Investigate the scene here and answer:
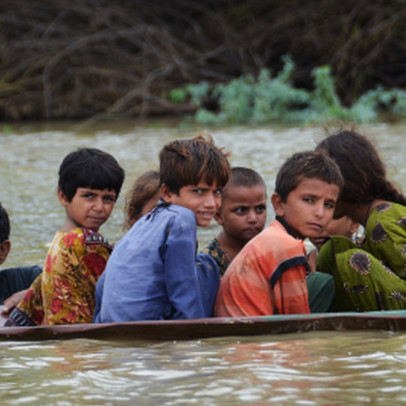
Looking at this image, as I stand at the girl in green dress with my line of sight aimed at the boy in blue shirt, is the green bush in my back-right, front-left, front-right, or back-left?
back-right

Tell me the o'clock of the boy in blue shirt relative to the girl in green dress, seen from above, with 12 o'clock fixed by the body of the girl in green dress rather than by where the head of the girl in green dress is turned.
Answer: The boy in blue shirt is roughly at 11 o'clock from the girl in green dress.

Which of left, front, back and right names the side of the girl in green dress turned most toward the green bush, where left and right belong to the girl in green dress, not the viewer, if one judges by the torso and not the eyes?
right

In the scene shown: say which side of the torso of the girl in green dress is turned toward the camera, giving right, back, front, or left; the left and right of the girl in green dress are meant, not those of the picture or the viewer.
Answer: left
